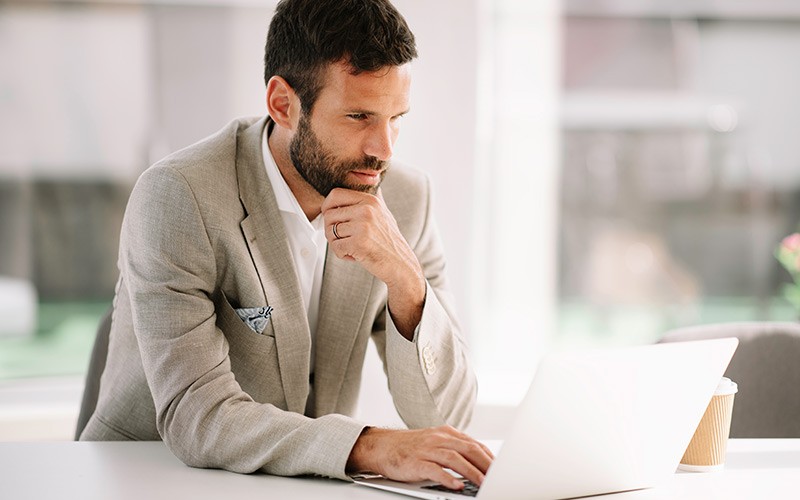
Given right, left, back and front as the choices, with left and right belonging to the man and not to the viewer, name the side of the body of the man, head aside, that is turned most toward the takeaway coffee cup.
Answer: front

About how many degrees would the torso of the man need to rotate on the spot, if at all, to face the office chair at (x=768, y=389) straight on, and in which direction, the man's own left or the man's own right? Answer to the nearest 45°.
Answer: approximately 45° to the man's own left

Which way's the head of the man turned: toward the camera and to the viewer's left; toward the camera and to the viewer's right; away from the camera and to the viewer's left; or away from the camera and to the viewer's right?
toward the camera and to the viewer's right

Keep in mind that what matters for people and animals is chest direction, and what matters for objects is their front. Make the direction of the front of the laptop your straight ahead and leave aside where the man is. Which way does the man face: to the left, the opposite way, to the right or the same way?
the opposite way

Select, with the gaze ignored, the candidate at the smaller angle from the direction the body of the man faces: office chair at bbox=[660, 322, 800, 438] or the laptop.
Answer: the laptop

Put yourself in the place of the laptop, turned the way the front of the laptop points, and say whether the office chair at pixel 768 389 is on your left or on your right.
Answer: on your right

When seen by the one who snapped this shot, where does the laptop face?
facing away from the viewer and to the left of the viewer

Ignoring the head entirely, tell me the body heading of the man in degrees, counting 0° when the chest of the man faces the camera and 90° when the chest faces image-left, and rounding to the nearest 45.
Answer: approximately 315°
